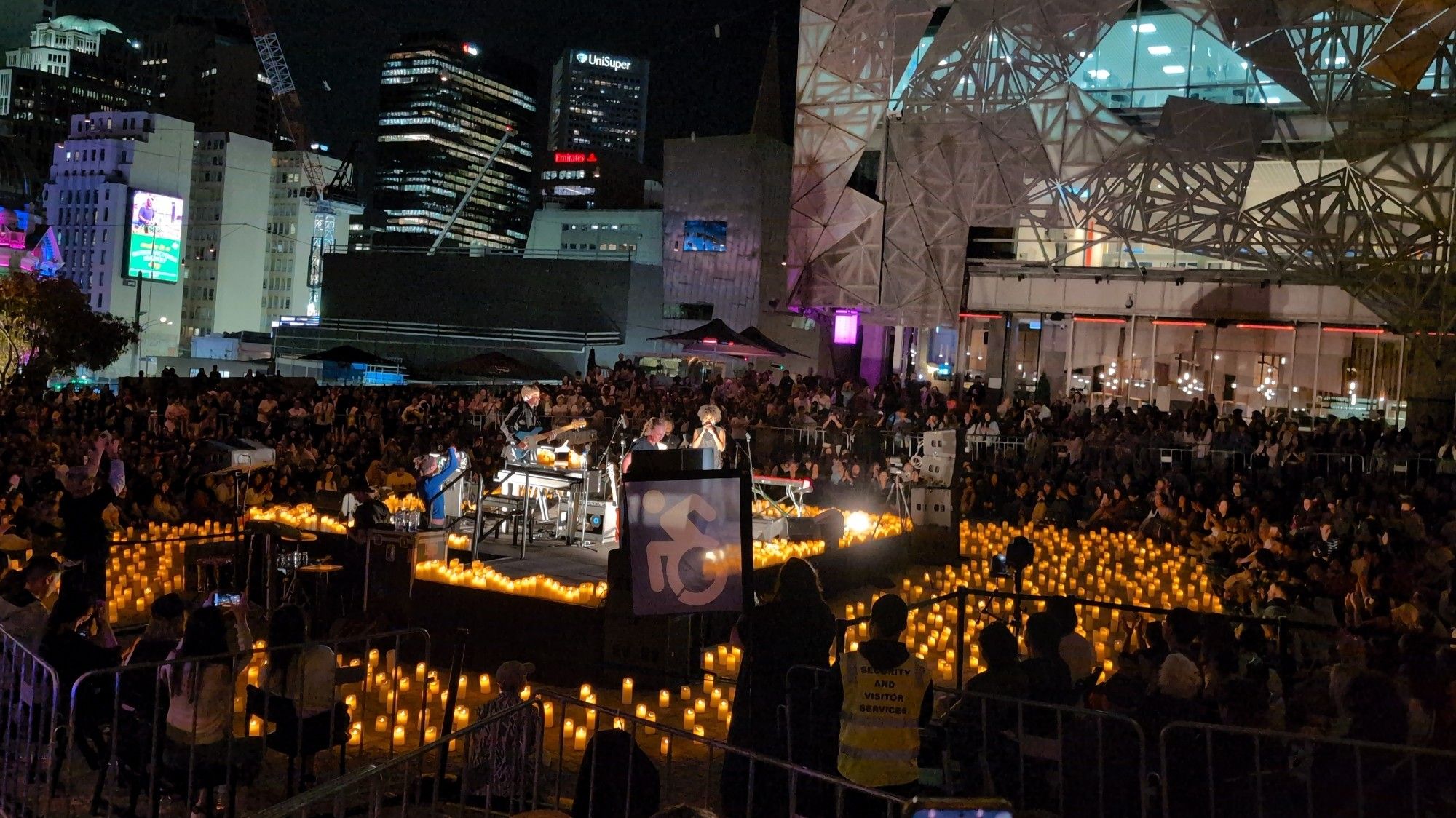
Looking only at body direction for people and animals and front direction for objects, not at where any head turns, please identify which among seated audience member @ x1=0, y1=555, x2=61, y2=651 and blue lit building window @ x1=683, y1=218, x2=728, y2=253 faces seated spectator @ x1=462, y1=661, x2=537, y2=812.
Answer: the blue lit building window

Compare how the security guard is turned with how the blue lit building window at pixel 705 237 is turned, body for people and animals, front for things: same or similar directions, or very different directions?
very different directions

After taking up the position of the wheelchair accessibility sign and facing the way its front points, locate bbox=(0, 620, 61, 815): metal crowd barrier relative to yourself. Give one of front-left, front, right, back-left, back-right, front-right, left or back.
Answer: right

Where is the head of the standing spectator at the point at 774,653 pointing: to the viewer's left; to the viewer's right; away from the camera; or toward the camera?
away from the camera

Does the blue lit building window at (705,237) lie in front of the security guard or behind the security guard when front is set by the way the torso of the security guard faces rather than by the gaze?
in front

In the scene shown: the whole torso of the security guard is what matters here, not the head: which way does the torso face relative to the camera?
away from the camera

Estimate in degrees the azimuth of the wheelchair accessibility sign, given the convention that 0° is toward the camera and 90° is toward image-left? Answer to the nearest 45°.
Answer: approximately 0°

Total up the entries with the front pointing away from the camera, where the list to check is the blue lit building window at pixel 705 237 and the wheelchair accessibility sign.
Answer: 0

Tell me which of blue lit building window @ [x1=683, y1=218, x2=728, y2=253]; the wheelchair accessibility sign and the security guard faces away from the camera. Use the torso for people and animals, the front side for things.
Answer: the security guard

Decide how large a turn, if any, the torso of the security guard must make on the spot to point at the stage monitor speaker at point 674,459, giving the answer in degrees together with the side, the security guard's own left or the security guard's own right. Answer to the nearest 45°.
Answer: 0° — they already face it

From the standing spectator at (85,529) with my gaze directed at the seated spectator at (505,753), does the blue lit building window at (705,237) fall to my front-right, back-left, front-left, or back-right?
back-left

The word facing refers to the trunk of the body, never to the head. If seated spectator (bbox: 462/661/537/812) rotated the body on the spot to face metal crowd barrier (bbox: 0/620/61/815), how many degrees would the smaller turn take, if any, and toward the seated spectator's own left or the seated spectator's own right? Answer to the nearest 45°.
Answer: approximately 135° to the seated spectator's own left

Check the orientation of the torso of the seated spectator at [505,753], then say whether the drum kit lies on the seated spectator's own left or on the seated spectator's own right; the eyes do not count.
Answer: on the seated spectator's own left

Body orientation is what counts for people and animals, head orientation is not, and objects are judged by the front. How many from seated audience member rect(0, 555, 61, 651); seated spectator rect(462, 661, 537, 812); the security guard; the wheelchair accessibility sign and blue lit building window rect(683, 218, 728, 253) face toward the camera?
2

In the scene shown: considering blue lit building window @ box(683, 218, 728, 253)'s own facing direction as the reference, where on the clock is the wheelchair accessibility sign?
The wheelchair accessibility sign is roughly at 12 o'clock from the blue lit building window.

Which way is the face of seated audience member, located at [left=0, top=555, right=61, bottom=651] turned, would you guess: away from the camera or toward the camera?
away from the camera

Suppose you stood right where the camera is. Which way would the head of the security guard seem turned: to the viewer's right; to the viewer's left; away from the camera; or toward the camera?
away from the camera

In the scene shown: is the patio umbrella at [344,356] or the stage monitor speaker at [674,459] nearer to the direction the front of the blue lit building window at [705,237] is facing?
the stage monitor speaker
